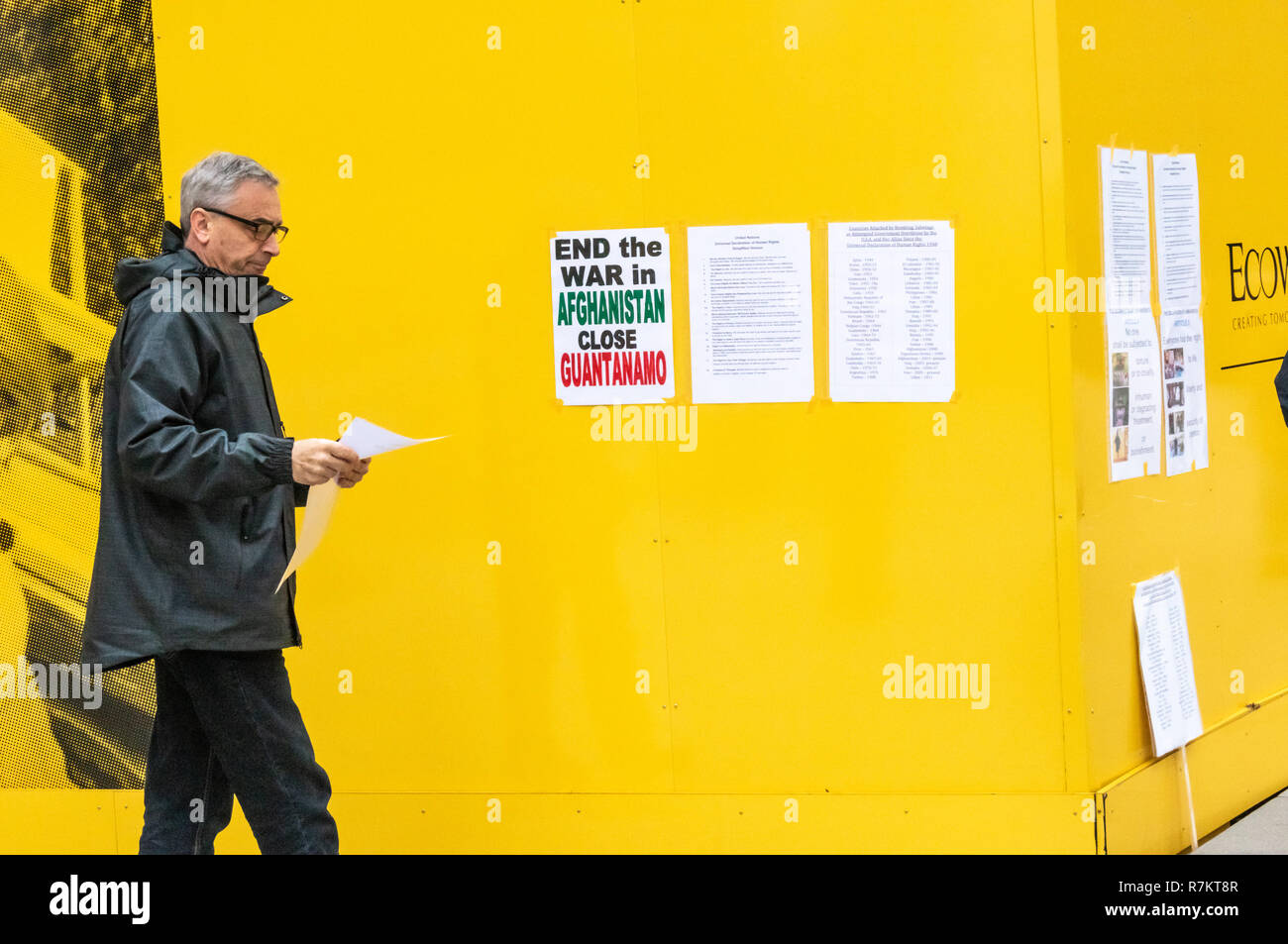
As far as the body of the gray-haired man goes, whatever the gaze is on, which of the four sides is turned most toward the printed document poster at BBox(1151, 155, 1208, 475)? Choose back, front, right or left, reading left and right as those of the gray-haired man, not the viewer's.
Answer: front

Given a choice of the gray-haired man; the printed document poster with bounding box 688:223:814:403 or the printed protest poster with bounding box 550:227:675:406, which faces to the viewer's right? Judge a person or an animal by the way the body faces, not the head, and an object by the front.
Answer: the gray-haired man

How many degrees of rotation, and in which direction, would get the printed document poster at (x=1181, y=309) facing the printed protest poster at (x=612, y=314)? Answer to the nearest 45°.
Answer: approximately 90° to its right

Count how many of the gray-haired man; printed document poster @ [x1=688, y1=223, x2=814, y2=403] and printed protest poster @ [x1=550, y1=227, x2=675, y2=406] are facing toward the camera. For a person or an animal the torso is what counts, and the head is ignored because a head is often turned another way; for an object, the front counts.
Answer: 2

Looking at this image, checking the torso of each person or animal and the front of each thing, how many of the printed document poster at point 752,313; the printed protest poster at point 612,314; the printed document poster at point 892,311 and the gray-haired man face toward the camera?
3

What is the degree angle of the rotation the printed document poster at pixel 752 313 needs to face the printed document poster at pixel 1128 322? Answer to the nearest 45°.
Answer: approximately 90° to its left

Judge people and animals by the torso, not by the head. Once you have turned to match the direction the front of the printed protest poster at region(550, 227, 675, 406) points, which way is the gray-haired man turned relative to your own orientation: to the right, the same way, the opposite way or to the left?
to the left

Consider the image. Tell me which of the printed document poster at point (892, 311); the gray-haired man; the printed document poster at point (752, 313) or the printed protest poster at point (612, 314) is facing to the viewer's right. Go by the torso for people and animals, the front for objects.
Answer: the gray-haired man

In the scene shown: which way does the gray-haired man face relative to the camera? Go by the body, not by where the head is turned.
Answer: to the viewer's right

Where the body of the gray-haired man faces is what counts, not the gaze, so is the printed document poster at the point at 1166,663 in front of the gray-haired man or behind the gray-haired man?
in front

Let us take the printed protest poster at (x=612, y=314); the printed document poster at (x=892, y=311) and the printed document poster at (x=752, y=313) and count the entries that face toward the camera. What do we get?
3

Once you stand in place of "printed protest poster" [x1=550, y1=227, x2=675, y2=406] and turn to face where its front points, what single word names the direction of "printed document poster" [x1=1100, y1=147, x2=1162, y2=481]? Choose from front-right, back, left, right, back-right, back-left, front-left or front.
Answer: left

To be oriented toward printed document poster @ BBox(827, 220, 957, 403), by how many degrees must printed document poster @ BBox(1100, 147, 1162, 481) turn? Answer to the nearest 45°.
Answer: approximately 90° to its right
